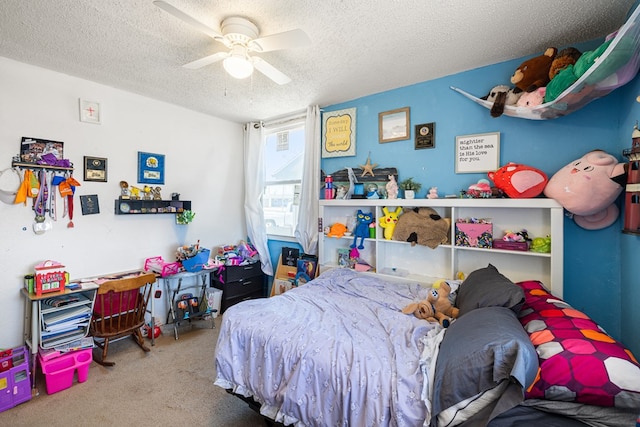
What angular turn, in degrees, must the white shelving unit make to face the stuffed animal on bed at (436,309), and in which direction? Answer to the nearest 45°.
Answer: approximately 45° to its left

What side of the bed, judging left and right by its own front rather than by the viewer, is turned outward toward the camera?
left

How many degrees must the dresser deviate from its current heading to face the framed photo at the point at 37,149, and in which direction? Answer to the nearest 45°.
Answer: approximately 90° to its right

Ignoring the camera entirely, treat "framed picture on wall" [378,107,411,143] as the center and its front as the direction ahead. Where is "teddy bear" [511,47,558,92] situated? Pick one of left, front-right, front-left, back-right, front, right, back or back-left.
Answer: left

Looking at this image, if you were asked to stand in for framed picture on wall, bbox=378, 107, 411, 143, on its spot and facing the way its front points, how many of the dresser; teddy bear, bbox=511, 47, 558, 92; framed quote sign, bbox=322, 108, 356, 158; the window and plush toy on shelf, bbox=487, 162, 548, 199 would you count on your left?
2

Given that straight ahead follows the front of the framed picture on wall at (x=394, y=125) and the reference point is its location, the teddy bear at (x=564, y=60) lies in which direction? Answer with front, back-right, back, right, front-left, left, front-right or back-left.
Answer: left

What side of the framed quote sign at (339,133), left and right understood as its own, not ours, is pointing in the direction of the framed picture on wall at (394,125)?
left

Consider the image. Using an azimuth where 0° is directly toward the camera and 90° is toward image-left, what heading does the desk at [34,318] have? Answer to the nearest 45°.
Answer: approximately 315°

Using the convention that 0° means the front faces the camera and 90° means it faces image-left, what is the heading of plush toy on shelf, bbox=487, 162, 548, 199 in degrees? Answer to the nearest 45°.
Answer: approximately 45°

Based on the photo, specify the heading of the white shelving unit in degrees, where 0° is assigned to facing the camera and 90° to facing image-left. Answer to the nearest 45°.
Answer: approximately 45°

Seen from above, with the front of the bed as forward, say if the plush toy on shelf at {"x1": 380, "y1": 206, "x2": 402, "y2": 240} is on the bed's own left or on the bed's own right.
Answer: on the bed's own right

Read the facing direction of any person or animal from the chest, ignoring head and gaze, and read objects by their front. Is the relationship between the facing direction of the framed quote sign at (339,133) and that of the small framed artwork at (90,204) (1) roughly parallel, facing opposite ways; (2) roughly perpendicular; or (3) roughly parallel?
roughly perpendicular
